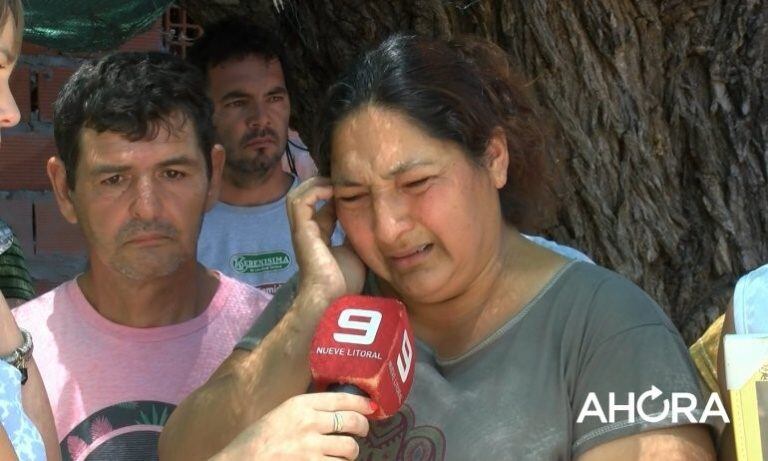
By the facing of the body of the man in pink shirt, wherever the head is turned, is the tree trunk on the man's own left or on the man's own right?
on the man's own left

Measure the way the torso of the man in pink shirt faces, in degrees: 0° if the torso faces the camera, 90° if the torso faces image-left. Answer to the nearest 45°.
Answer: approximately 0°
